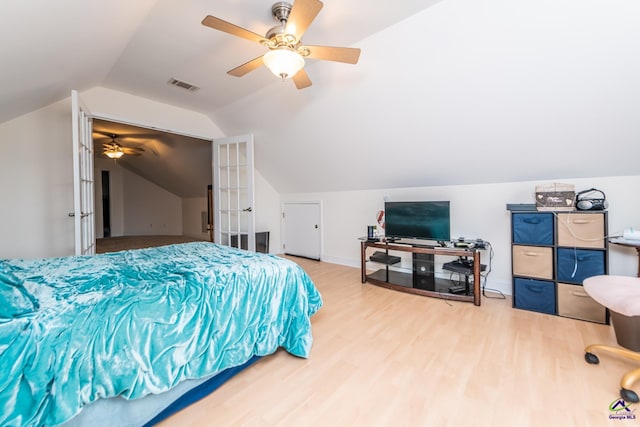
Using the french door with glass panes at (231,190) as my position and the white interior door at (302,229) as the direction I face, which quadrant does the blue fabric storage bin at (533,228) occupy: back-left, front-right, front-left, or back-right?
front-right

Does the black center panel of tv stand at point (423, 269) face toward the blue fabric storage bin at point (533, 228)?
no

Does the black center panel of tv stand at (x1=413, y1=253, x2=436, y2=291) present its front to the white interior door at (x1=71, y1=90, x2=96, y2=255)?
no

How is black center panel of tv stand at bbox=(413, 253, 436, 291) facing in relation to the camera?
toward the camera

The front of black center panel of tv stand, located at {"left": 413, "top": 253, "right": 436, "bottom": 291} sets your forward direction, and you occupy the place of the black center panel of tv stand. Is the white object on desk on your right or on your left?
on your left

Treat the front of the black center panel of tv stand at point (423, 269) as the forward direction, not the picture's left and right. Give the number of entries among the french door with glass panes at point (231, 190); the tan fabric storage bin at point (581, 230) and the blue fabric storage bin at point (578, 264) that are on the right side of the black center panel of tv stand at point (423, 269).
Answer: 1

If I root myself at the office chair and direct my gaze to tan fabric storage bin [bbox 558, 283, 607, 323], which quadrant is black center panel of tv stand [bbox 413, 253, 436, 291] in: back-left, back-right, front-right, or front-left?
front-left

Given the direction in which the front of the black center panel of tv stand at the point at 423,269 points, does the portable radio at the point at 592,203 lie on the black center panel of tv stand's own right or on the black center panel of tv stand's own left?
on the black center panel of tv stand's own left

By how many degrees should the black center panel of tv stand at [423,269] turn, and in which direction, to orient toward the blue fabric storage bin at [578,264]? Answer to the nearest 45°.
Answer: approximately 45° to its left

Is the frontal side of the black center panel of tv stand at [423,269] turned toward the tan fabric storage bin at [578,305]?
no

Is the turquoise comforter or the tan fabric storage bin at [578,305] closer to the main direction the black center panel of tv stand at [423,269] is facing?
the turquoise comforter

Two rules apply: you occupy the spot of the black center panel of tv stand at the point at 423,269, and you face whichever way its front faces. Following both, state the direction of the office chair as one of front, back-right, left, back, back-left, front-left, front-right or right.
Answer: front-left

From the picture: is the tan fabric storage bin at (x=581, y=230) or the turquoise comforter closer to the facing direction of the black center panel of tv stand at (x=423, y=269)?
the turquoise comforter

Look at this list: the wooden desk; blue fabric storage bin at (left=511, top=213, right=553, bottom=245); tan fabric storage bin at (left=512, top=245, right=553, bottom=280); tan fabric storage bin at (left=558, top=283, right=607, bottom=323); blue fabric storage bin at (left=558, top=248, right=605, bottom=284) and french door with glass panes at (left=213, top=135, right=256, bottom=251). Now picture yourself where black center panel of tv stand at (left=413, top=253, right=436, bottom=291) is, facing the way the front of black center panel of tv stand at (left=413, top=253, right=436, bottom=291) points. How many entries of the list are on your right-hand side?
1

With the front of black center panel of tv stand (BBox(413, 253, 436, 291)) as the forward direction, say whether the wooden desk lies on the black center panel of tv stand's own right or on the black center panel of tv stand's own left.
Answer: on the black center panel of tv stand's own left

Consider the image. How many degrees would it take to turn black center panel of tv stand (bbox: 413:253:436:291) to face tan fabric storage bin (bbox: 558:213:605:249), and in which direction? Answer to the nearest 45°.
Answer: approximately 45° to its left
